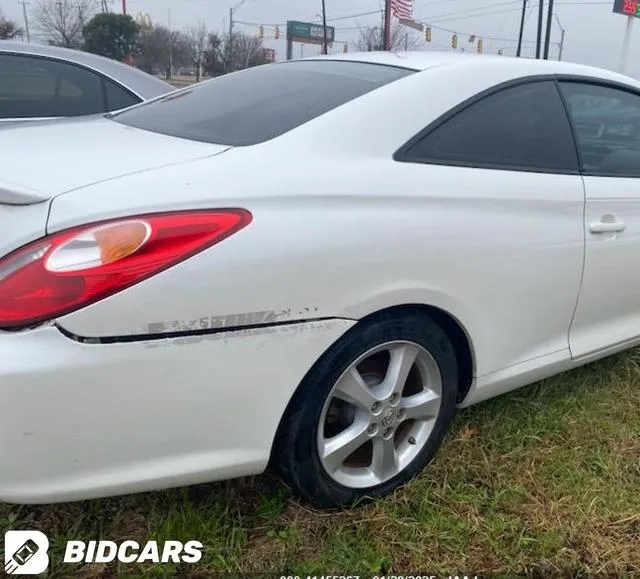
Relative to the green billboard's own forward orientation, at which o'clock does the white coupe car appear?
The white coupe car is roughly at 12 o'clock from the green billboard.

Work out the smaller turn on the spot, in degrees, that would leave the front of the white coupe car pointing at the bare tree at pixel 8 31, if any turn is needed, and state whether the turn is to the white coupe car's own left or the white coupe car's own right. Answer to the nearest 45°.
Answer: approximately 90° to the white coupe car's own left

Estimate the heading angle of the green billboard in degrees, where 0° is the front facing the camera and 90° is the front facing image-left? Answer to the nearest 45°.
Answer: approximately 0°

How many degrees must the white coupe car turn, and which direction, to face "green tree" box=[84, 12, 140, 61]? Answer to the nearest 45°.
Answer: approximately 45° to its left

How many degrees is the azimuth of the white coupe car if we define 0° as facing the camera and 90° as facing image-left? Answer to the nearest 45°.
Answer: approximately 225°

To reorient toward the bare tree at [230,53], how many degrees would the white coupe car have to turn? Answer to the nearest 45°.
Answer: approximately 45° to its left

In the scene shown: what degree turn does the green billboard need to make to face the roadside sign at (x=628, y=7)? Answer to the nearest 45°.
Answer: approximately 45° to its left

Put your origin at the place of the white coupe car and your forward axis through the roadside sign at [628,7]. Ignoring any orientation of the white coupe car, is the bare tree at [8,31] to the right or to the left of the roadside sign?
left

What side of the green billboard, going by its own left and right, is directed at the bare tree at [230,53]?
right

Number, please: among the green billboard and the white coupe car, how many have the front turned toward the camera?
1
